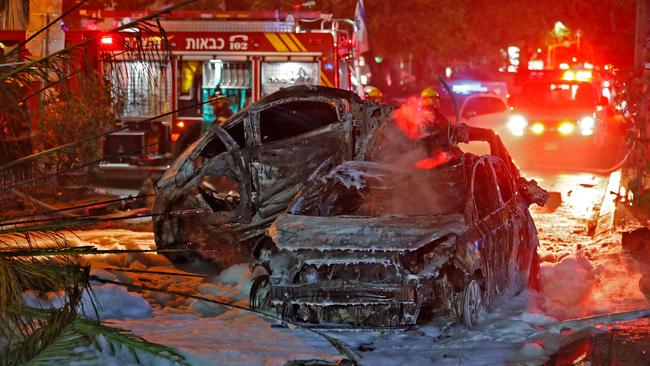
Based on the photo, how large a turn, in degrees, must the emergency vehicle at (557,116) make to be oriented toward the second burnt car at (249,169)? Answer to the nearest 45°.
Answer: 0° — it already faces it

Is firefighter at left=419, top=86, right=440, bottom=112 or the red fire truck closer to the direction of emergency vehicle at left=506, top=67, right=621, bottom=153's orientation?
the firefighter

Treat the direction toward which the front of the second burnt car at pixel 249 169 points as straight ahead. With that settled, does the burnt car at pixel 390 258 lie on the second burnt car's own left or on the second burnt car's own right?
on the second burnt car's own left

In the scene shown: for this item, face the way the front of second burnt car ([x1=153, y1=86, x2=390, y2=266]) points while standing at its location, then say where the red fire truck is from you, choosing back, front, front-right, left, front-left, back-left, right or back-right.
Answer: back-right

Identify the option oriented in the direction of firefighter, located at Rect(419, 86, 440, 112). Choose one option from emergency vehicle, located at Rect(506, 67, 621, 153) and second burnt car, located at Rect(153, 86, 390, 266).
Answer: the emergency vehicle

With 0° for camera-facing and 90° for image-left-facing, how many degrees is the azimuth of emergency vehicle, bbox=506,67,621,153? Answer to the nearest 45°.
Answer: approximately 0°

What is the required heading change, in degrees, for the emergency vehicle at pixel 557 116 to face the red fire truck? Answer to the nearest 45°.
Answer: approximately 45° to its right

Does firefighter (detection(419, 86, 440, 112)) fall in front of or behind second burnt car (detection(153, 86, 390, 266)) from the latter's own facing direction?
behind
